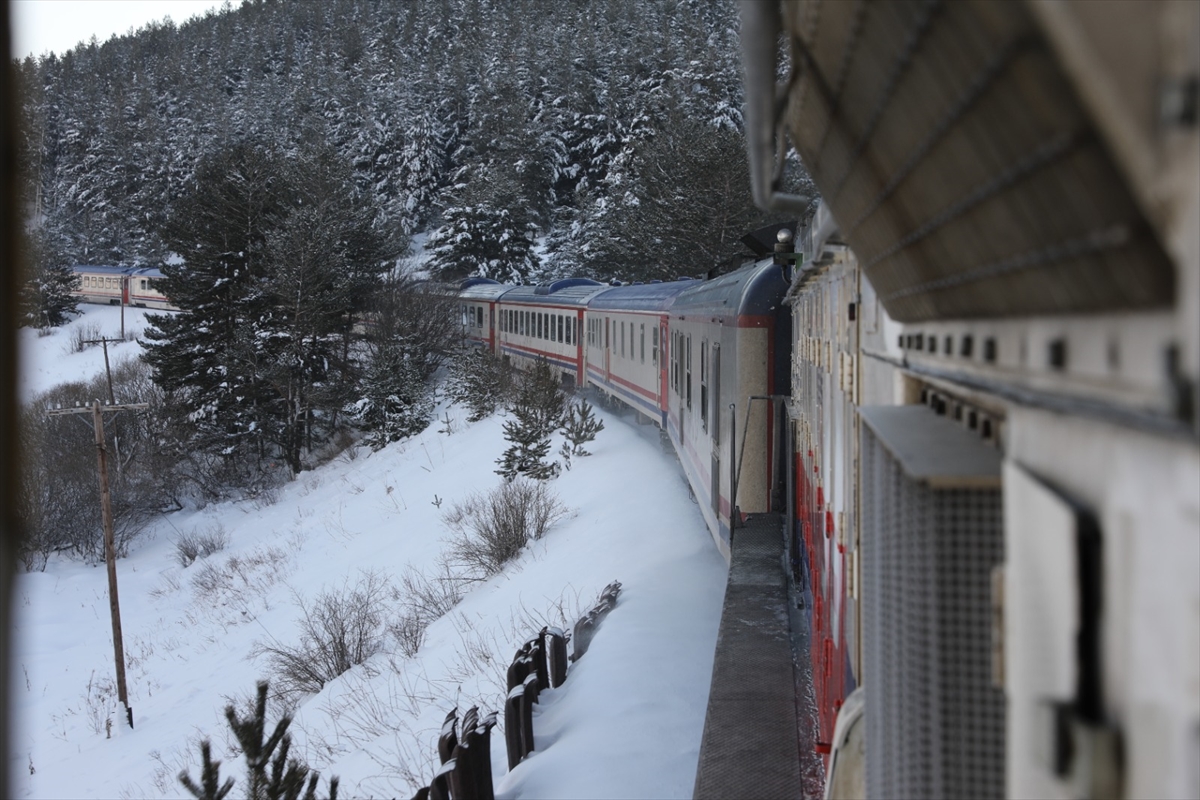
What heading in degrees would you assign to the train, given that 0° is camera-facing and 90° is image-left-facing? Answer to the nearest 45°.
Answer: approximately 315°
